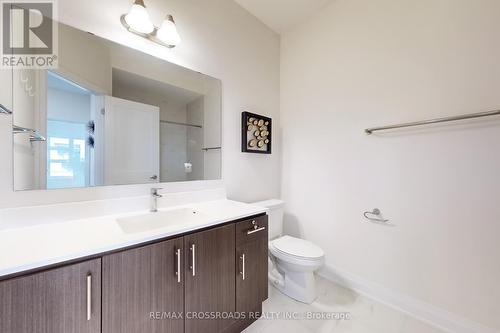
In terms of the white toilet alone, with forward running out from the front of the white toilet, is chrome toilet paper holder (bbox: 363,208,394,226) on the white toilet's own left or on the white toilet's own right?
on the white toilet's own left

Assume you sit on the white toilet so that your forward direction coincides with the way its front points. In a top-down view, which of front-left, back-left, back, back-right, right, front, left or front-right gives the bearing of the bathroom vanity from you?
right

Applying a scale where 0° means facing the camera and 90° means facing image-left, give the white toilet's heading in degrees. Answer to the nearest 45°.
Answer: approximately 315°

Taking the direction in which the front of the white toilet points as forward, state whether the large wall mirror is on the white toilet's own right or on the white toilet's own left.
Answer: on the white toilet's own right

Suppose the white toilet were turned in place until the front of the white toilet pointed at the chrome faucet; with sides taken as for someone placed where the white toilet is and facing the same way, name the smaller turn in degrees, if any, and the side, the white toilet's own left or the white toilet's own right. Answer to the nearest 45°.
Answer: approximately 90° to the white toilet's own right
